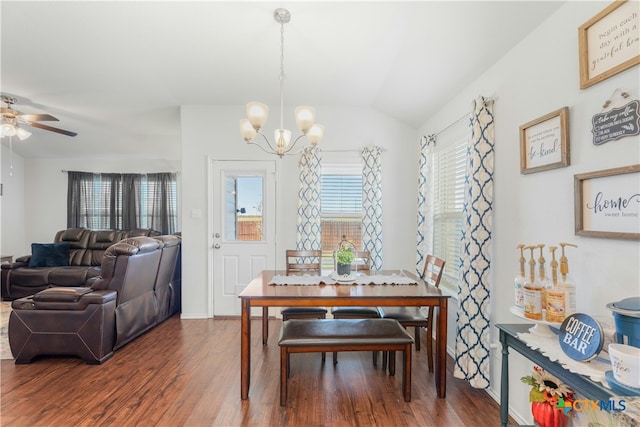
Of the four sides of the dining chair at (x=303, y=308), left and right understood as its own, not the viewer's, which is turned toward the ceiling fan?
right

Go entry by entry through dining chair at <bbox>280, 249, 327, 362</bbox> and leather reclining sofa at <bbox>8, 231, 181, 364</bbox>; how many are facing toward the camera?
1

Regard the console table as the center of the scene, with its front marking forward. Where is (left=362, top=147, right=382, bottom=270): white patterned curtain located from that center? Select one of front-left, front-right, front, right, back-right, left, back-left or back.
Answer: right

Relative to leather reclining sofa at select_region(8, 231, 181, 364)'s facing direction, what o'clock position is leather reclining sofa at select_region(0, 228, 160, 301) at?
leather reclining sofa at select_region(0, 228, 160, 301) is roughly at 1 o'clock from leather reclining sofa at select_region(8, 231, 181, 364).

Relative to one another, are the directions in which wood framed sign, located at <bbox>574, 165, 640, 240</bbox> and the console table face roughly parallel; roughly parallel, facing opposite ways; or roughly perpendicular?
roughly parallel

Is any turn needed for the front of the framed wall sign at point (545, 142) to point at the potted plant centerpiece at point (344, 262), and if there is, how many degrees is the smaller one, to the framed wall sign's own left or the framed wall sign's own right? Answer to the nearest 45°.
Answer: approximately 45° to the framed wall sign's own right

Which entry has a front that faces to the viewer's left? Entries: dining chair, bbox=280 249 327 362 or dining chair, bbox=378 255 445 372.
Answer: dining chair, bbox=378 255 445 372

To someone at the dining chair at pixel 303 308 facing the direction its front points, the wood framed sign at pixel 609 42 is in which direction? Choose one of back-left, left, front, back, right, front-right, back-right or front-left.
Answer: front-left

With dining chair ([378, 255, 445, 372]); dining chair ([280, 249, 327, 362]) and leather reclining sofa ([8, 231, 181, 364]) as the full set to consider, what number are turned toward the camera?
1

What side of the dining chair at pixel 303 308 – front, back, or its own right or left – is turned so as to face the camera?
front

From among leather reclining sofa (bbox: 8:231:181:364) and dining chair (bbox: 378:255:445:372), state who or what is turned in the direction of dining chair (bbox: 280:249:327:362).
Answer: dining chair (bbox: 378:255:445:372)

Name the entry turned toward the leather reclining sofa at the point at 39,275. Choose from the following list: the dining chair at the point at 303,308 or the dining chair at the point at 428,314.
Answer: the dining chair at the point at 428,314

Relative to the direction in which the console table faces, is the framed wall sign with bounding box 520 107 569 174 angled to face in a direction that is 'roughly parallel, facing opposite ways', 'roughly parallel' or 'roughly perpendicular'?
roughly parallel

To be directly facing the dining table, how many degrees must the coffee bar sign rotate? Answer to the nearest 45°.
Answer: approximately 45° to its right
